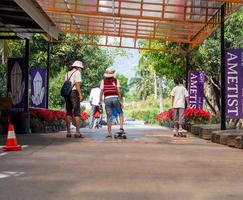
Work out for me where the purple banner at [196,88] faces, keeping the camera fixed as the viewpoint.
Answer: facing the viewer

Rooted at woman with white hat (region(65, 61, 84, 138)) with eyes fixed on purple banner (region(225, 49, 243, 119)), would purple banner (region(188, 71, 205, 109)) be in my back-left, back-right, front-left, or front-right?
front-left

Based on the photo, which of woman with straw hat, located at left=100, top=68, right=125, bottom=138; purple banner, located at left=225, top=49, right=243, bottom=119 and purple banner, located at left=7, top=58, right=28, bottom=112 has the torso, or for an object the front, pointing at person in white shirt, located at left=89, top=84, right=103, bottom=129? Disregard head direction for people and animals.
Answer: the woman with straw hat

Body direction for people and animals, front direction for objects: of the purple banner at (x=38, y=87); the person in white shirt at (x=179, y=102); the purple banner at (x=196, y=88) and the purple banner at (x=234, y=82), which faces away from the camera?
the person in white shirt

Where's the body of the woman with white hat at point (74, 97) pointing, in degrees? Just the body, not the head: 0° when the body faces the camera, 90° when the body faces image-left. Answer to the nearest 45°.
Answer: approximately 225°

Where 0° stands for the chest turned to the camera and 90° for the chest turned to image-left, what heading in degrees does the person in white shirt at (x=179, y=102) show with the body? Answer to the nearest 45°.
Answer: approximately 180°

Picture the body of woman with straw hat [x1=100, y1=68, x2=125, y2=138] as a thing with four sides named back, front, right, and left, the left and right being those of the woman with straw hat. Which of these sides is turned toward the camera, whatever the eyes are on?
back

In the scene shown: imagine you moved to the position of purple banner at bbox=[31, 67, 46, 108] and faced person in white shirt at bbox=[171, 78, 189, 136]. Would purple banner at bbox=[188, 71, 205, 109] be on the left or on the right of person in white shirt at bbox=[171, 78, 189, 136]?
left

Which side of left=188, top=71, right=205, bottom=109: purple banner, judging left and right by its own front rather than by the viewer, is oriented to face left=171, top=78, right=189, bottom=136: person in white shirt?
front

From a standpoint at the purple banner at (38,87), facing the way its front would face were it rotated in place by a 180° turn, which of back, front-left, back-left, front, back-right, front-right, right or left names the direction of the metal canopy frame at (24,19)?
back
